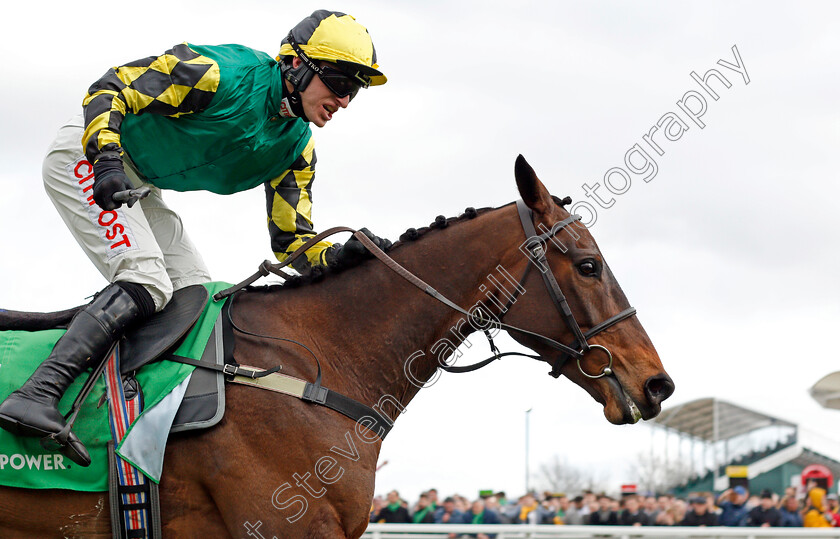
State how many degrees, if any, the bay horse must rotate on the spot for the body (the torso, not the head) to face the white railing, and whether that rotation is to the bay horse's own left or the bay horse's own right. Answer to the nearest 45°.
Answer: approximately 45° to the bay horse's own left

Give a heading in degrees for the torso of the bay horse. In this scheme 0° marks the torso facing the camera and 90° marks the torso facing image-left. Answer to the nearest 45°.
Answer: approximately 270°
